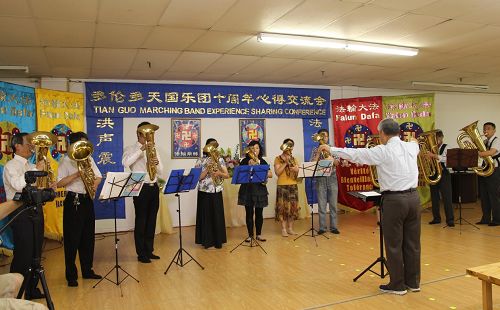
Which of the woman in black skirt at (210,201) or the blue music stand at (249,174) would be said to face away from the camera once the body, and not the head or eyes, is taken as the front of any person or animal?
the blue music stand

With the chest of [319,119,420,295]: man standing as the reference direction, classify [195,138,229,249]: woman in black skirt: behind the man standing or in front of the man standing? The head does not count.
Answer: in front

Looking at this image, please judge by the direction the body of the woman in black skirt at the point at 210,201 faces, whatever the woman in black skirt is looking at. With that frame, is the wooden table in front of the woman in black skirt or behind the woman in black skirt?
in front

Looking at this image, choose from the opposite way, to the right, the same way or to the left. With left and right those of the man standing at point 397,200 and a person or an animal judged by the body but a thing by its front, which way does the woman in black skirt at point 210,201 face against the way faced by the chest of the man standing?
the opposite way

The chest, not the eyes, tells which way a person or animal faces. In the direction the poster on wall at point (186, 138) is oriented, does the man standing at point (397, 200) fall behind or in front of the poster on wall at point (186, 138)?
in front

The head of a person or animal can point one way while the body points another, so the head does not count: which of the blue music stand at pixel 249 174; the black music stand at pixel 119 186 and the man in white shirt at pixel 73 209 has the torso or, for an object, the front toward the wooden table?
the man in white shirt

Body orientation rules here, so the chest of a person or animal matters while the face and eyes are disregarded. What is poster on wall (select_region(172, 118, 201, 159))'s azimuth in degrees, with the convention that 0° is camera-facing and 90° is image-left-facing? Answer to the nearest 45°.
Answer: approximately 0°

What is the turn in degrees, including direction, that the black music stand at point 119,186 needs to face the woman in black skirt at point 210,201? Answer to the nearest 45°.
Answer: approximately 90° to its right

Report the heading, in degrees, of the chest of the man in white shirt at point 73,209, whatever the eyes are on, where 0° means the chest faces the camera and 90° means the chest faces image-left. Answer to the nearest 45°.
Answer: approximately 315°

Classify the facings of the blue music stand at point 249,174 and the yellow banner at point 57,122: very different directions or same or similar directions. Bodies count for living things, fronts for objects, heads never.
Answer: very different directions

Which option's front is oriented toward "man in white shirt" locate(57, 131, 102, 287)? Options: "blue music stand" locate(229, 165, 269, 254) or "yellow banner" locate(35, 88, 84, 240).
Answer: the yellow banner

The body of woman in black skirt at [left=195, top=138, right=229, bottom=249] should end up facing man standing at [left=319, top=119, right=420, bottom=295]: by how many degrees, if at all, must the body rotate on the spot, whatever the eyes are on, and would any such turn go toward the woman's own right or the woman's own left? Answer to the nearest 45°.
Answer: approximately 45° to the woman's own left

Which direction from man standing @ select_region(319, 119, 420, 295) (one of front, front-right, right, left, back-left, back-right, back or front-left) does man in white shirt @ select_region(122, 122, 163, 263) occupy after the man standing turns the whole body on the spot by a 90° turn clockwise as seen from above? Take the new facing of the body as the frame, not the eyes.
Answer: back-left
